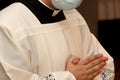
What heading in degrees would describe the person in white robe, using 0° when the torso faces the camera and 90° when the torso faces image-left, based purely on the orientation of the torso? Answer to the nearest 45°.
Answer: approximately 315°
